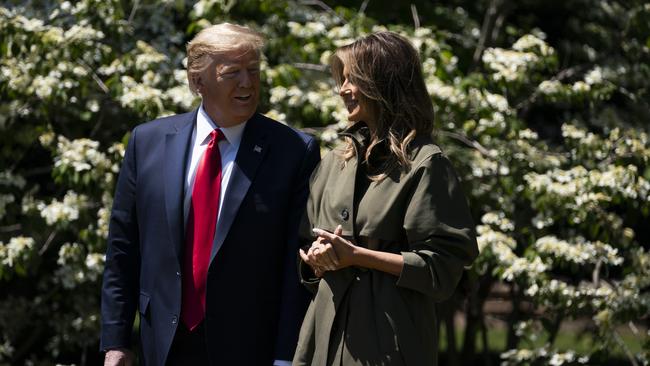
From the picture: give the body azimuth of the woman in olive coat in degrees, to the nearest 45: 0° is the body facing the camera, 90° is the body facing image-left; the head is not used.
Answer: approximately 45°

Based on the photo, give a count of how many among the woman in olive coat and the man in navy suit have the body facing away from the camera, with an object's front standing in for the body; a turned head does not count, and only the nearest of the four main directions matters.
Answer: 0

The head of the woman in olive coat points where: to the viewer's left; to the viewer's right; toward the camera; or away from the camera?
to the viewer's left

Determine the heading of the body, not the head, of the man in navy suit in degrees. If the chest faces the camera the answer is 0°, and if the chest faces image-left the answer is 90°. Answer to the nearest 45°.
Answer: approximately 0°

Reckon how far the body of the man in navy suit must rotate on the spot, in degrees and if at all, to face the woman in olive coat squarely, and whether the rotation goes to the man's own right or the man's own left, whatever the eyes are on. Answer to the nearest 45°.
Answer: approximately 45° to the man's own left

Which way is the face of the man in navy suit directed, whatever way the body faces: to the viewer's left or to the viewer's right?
to the viewer's right

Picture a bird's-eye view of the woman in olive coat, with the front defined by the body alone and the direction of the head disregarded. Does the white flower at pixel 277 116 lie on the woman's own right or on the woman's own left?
on the woman's own right

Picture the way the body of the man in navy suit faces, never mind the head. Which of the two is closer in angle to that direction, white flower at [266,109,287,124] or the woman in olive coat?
the woman in olive coat

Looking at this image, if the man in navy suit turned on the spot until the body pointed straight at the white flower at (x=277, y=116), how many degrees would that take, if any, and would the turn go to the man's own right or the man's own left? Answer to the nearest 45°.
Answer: approximately 180°

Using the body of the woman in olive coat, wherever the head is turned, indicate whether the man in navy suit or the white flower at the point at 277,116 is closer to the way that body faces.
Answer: the man in navy suit
